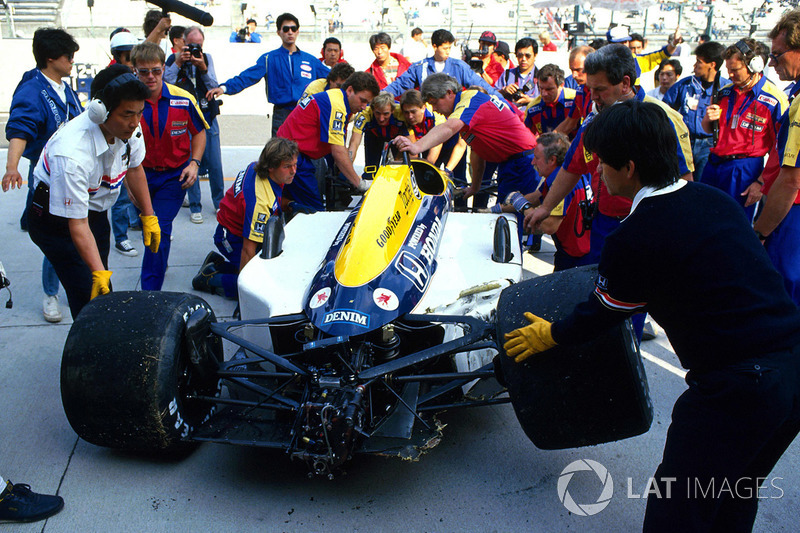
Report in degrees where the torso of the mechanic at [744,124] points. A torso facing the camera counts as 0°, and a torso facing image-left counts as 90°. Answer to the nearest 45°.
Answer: approximately 45°

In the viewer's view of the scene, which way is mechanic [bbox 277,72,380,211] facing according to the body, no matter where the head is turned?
to the viewer's right

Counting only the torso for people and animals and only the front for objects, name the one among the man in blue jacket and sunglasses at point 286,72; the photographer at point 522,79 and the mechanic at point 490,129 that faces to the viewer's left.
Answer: the mechanic at point 490,129

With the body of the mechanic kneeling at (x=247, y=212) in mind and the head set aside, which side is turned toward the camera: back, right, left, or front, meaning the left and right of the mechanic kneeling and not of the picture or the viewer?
right

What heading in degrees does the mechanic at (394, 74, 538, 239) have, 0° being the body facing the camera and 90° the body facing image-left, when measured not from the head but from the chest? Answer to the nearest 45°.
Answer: approximately 90°

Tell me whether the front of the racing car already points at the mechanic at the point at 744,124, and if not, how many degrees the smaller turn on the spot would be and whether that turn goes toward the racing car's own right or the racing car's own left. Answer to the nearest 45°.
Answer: approximately 45° to the racing car's own right

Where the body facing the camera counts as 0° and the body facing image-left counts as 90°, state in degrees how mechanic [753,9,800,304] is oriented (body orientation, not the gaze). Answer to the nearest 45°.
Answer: approximately 90°

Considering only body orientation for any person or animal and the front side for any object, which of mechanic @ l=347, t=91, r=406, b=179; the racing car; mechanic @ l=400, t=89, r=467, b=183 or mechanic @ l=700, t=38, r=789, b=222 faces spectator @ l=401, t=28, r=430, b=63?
the racing car

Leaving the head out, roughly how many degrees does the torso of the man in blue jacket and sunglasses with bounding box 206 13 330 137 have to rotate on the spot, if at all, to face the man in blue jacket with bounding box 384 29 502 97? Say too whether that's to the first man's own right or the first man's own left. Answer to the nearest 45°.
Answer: approximately 90° to the first man's own left

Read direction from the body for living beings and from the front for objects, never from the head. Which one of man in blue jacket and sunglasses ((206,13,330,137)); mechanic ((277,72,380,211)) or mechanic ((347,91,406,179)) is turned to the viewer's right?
mechanic ((277,72,380,211))

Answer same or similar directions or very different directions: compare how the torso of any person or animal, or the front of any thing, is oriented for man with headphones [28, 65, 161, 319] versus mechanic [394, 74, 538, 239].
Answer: very different directions
